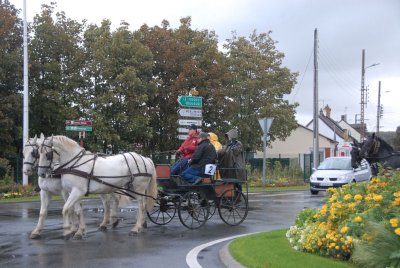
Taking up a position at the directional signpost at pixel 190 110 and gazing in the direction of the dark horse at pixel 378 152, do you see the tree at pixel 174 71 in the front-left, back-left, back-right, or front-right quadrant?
back-left

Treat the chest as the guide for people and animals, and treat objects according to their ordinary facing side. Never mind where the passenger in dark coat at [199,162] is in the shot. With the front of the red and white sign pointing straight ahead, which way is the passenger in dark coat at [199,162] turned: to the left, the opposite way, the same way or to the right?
to the right

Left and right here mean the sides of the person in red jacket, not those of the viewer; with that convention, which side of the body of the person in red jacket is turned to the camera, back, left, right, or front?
left

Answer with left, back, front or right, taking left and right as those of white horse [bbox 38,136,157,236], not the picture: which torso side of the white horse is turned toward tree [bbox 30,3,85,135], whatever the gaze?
right

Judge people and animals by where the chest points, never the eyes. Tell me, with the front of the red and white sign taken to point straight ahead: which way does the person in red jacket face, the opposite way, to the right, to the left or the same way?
to the right

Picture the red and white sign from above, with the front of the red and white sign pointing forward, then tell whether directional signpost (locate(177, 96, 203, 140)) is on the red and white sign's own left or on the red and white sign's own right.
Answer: on the red and white sign's own left

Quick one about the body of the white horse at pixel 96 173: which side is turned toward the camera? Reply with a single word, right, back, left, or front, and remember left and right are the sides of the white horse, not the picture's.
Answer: left

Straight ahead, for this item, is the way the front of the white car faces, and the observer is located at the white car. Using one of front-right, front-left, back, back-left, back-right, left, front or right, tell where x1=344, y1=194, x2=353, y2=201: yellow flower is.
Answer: front-left

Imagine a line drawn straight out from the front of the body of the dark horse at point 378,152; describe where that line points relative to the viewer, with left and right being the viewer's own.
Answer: facing to the left of the viewer

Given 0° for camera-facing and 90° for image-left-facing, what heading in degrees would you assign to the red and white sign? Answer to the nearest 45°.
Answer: approximately 0°

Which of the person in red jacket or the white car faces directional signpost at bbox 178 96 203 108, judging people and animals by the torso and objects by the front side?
the white car

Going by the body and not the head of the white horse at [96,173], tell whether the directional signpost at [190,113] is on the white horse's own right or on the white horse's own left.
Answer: on the white horse's own right
